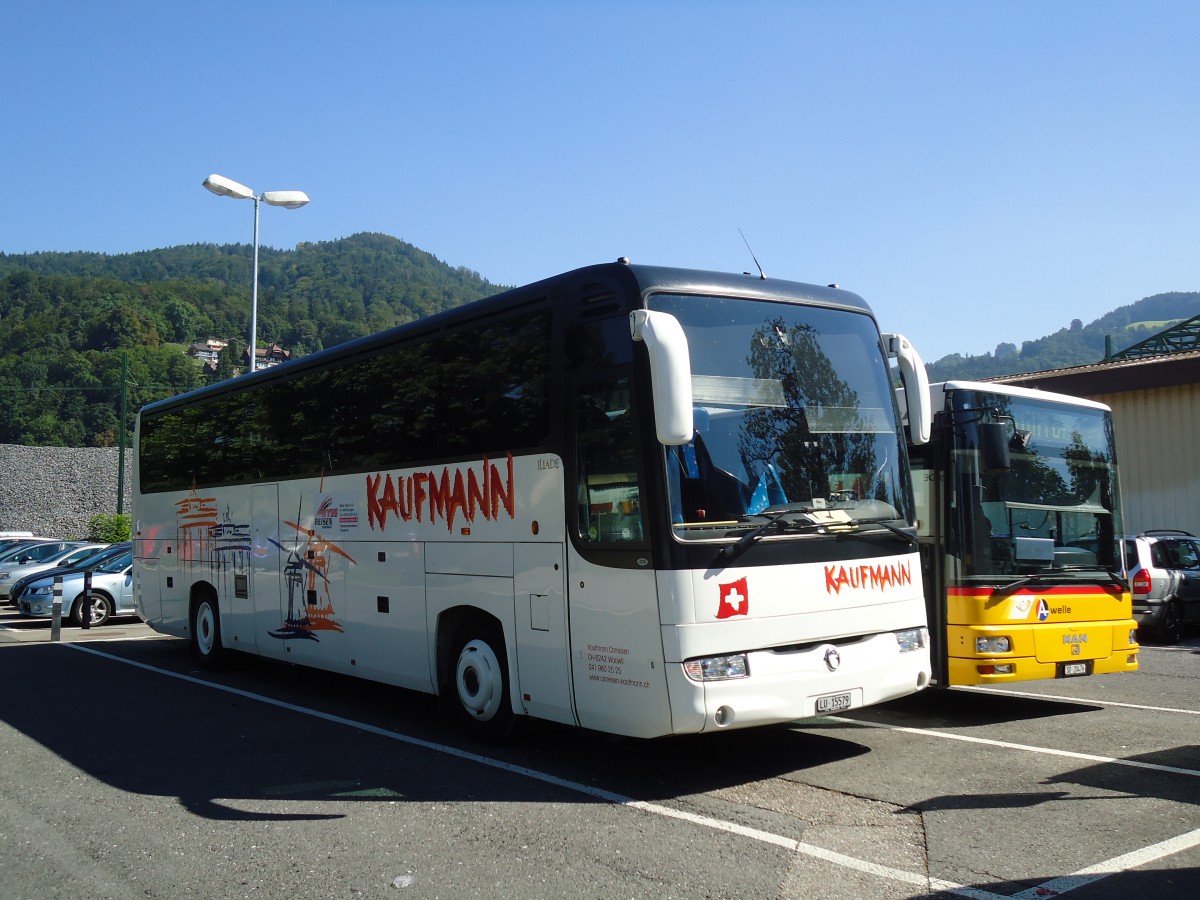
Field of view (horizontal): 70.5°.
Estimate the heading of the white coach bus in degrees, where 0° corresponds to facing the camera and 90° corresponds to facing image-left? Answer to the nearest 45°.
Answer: approximately 315°

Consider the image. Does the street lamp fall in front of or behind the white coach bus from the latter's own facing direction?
behind

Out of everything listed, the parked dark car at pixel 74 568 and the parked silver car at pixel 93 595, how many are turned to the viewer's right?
0

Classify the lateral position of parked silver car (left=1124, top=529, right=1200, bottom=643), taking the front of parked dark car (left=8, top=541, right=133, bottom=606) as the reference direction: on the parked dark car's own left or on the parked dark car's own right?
on the parked dark car's own left

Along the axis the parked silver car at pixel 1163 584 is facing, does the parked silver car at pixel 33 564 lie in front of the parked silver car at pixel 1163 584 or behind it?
behind

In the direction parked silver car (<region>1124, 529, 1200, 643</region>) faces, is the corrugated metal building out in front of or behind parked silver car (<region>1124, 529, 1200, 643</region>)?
in front

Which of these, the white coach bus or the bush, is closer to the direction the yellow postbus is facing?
the white coach bus

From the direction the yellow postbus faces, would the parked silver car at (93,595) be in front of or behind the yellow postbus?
behind

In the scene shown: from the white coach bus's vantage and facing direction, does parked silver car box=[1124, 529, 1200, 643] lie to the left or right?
on its left

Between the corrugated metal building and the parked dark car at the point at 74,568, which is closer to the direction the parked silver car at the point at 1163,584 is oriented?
the corrugated metal building
